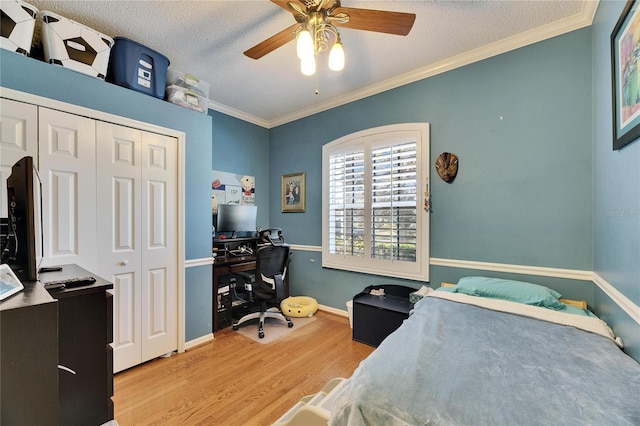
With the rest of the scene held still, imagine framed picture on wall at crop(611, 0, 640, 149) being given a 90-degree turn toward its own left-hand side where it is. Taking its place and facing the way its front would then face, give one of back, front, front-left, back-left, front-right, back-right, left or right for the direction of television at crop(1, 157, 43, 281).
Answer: front-right

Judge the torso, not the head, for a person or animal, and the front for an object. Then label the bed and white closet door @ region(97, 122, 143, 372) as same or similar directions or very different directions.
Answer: very different directions

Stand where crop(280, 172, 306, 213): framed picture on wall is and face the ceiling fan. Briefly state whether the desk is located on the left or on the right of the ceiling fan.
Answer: right

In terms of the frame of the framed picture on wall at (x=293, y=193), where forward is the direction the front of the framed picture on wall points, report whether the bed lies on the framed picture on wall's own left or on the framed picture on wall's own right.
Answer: on the framed picture on wall's own left

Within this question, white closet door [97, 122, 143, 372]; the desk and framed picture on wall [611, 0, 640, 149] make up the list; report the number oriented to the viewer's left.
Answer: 1

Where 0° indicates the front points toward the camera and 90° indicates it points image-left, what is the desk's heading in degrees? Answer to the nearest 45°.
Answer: approximately 315°

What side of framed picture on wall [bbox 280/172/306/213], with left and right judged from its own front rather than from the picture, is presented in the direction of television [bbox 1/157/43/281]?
front

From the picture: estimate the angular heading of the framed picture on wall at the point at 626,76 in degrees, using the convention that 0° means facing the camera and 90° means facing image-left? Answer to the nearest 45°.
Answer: approximately 90°

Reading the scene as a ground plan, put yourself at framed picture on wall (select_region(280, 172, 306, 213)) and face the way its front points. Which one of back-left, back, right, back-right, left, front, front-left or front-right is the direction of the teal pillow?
left

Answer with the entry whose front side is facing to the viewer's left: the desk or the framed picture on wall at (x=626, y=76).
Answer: the framed picture on wall

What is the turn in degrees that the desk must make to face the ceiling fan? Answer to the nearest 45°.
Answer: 0° — it already faces it

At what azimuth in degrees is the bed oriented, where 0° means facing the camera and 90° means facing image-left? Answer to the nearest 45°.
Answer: approximately 45°
